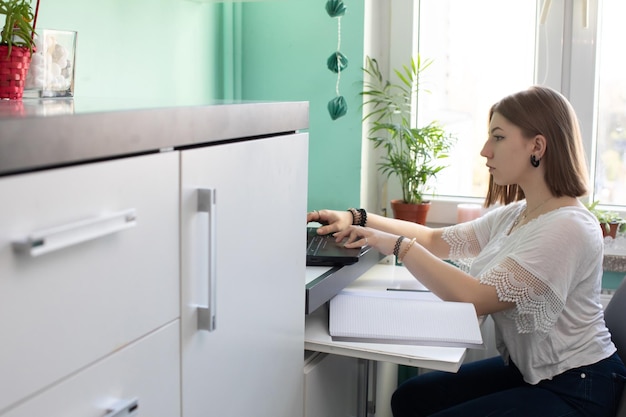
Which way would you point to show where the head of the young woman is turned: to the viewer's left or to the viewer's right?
to the viewer's left

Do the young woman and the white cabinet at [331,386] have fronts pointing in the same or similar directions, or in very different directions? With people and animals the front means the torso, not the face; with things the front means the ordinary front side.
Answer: very different directions

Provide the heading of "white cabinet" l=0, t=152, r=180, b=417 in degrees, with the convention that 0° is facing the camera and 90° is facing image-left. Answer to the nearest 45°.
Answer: approximately 315°

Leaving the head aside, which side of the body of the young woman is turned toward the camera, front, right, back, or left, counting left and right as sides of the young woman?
left

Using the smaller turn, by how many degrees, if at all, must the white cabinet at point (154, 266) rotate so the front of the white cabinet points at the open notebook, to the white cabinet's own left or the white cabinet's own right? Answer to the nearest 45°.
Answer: approximately 90° to the white cabinet's own left

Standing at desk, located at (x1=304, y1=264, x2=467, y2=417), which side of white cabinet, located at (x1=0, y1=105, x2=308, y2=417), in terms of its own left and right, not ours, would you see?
left

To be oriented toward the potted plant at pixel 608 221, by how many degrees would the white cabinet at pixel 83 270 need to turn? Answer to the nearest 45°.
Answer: approximately 90° to its left
